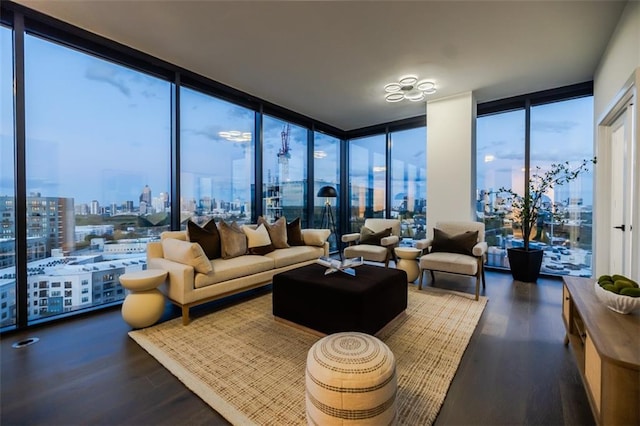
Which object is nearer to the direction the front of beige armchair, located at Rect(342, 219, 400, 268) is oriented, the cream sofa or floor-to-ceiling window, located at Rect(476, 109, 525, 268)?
the cream sofa

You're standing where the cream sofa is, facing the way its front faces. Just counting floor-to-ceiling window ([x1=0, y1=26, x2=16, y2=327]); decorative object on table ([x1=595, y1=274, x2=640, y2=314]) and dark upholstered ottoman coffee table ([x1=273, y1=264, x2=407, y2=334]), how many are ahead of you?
2

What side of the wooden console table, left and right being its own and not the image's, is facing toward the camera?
left

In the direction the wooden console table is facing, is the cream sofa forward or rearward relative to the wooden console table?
forward

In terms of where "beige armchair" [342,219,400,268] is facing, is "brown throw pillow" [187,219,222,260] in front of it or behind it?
in front

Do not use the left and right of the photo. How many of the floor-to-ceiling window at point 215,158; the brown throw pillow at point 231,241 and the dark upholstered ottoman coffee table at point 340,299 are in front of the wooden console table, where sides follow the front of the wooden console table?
3

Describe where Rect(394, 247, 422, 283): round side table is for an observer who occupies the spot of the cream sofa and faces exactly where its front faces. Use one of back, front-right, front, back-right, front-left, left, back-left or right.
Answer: front-left

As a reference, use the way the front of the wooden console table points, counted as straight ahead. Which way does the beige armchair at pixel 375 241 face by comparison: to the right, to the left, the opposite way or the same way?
to the left

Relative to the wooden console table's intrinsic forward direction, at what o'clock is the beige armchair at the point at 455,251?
The beige armchair is roughly at 2 o'clock from the wooden console table.

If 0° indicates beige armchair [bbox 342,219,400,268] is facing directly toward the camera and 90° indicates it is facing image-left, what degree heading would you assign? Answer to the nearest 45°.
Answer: approximately 45°

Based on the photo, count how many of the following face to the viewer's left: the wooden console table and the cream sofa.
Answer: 1

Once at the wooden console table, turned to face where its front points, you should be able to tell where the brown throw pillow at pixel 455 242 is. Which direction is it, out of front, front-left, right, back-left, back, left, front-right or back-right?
front-right

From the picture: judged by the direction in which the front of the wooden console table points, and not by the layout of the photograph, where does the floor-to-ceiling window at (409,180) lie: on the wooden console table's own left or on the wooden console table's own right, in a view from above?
on the wooden console table's own right

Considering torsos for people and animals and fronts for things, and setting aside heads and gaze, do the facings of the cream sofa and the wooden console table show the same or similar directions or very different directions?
very different directions
